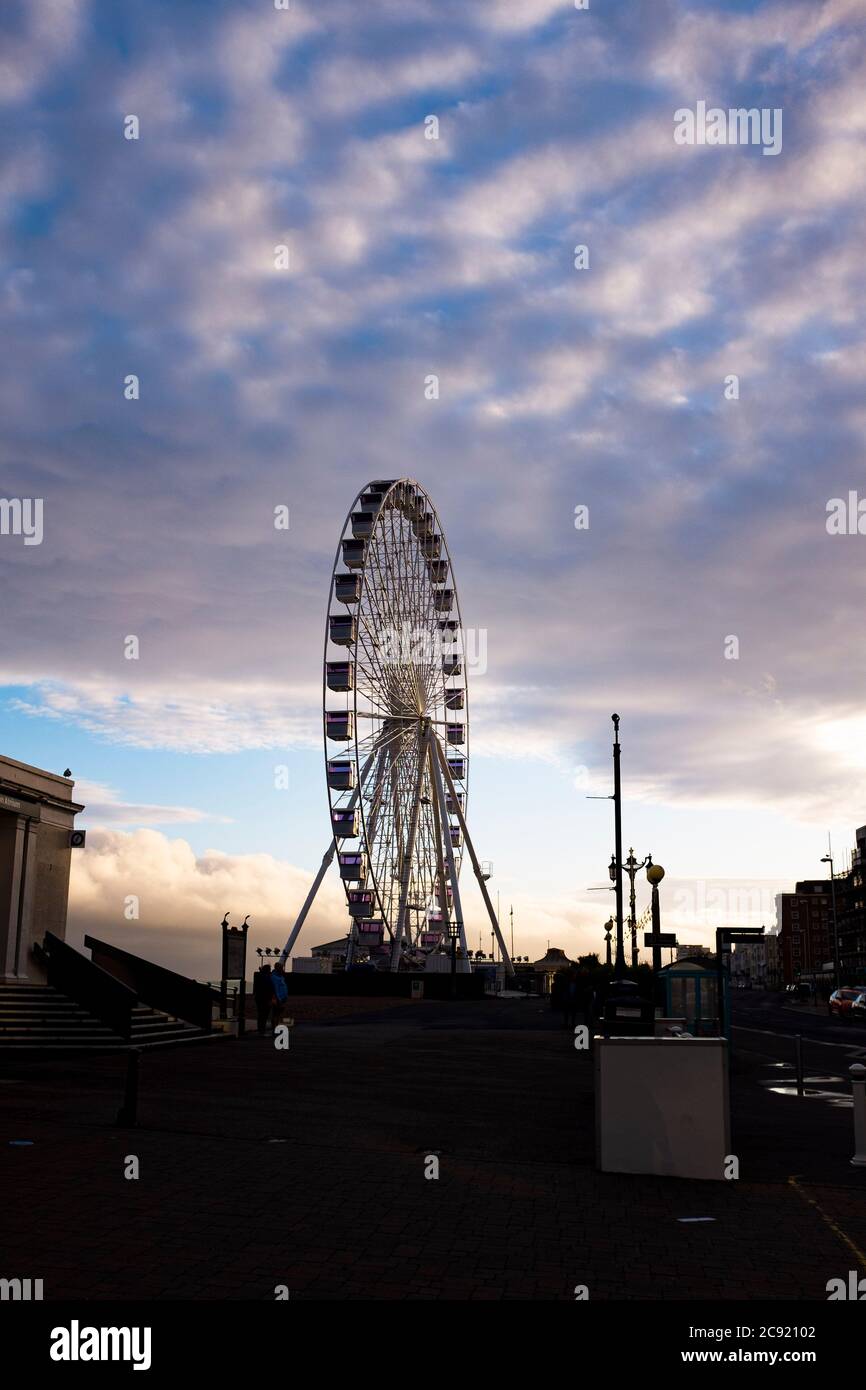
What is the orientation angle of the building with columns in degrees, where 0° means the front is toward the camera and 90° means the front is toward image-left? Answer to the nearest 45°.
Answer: approximately 315°

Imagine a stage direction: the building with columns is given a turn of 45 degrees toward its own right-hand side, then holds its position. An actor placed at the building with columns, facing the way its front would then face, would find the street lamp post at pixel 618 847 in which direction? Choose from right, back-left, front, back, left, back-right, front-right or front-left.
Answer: left

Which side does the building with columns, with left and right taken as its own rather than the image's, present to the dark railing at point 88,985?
front

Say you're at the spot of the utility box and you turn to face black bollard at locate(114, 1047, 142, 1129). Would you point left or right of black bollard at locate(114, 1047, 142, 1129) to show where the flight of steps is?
right

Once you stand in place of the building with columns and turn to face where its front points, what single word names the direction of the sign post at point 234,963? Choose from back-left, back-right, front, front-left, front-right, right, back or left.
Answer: front-left

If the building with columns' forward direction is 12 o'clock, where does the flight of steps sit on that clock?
The flight of steps is roughly at 1 o'clock from the building with columns.
